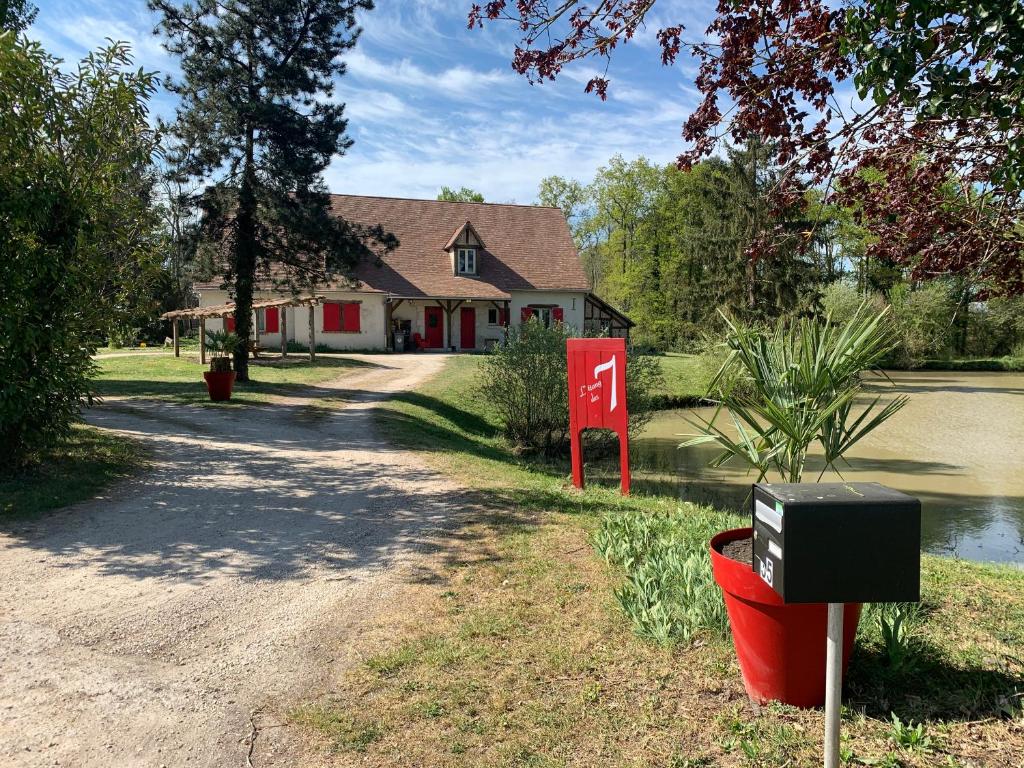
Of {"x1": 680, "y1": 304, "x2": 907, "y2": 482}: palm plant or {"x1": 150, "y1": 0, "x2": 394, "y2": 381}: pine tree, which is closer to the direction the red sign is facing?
the palm plant

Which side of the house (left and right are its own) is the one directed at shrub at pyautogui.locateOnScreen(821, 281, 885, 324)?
left

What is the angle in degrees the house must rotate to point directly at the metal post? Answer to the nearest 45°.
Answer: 0° — it already faces it

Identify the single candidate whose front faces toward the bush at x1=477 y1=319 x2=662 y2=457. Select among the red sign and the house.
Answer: the house

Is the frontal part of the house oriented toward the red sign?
yes

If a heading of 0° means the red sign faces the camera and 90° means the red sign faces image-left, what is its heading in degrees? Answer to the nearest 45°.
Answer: approximately 0°

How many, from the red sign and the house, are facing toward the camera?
2

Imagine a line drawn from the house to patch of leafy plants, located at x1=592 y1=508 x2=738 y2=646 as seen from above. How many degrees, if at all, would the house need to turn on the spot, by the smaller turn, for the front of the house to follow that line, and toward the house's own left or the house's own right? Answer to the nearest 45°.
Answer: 0° — it already faces it

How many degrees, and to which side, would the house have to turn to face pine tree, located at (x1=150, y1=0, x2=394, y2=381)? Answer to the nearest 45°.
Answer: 0° — it already faces it

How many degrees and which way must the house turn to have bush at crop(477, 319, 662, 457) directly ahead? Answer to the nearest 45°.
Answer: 0° — it already faces it

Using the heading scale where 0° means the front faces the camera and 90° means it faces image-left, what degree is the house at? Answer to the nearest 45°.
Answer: approximately 0°
